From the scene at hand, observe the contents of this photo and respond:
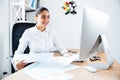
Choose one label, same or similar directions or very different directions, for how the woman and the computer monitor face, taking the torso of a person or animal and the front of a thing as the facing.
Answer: very different directions

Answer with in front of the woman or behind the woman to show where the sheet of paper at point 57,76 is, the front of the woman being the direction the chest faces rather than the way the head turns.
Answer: in front

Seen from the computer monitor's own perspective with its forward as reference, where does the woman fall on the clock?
The woman is roughly at 12 o'clock from the computer monitor.

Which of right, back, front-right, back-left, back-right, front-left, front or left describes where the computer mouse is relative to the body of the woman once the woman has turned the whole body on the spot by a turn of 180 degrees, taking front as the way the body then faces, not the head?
back

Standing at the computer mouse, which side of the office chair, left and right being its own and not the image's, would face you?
front

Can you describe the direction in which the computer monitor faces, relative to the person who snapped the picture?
facing away from the viewer and to the left of the viewer

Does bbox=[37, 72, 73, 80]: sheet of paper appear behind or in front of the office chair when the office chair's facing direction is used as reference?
in front

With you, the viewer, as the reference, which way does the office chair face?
facing the viewer and to the right of the viewer

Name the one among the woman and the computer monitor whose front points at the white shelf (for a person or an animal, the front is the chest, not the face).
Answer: the computer monitor

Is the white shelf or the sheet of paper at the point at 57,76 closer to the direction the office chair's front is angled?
the sheet of paper

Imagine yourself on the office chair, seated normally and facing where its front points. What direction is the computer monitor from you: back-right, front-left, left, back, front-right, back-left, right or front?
front

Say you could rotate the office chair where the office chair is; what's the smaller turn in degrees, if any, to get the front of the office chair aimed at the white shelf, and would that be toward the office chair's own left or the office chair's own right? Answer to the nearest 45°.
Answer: approximately 135° to the office chair's own left
